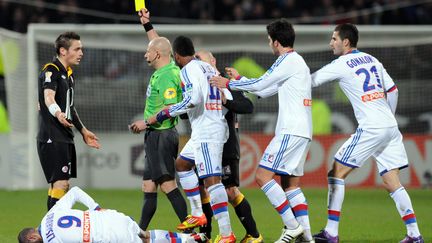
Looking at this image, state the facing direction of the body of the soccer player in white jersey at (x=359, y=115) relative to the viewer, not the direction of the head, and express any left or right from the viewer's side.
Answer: facing away from the viewer and to the left of the viewer

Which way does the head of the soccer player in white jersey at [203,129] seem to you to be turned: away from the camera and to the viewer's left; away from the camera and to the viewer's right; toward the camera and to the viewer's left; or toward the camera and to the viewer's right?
away from the camera and to the viewer's left

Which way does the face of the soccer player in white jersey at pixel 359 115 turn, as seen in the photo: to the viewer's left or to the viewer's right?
to the viewer's left

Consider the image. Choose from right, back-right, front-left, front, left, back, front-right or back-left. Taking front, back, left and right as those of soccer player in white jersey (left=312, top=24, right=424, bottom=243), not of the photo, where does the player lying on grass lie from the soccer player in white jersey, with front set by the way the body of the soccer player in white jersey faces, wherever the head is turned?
left

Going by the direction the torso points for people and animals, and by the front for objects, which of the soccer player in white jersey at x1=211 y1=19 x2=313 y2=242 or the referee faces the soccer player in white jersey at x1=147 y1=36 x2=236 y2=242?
the soccer player in white jersey at x1=211 y1=19 x2=313 y2=242

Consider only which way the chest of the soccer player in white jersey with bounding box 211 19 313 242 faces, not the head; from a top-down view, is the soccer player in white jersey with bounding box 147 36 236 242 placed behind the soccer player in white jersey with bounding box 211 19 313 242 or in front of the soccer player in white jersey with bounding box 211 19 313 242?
in front

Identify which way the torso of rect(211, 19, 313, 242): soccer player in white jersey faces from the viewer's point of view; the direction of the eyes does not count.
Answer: to the viewer's left
